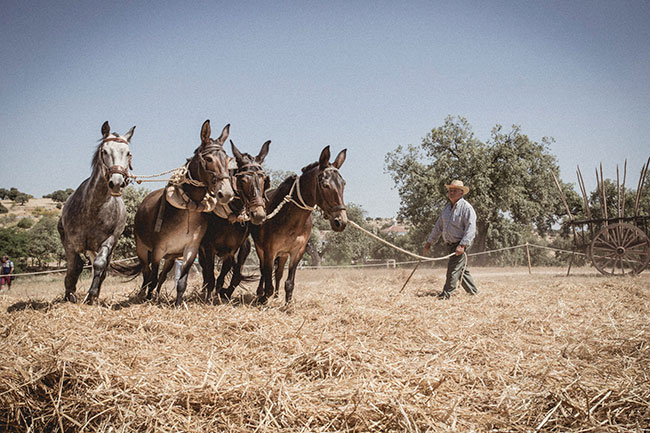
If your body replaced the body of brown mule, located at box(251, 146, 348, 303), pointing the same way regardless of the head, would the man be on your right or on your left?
on your left

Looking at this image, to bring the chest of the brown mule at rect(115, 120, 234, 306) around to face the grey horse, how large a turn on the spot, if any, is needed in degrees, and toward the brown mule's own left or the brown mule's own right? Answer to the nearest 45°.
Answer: approximately 135° to the brown mule's own right

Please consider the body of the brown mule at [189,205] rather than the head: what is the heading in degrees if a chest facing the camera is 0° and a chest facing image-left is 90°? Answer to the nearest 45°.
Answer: approximately 315°

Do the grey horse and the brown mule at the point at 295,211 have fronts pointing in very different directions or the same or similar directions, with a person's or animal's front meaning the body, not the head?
same or similar directions

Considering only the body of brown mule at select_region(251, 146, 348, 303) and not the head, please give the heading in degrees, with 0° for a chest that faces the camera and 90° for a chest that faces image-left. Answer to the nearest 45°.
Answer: approximately 315°

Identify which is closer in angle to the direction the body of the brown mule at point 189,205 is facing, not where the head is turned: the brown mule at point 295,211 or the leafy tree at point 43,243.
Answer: the brown mule

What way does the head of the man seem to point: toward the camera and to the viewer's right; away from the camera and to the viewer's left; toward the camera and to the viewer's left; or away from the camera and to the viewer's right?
toward the camera and to the viewer's left

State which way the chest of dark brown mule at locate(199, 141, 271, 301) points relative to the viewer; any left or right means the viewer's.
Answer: facing the viewer and to the right of the viewer

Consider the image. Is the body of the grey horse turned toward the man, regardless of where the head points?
no

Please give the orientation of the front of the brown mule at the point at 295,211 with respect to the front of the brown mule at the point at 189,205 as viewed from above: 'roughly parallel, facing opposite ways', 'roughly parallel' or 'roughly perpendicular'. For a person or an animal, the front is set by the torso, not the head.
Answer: roughly parallel

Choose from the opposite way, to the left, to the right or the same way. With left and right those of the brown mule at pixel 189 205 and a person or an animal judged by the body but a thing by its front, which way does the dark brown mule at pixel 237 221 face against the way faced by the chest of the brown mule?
the same way

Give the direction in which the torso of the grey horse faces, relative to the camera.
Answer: toward the camera

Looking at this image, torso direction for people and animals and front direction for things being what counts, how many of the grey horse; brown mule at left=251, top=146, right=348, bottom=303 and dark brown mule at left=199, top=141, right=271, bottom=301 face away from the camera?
0

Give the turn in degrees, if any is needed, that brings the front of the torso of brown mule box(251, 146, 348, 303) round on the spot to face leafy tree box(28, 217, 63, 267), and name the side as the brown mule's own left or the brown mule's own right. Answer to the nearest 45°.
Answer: approximately 180°

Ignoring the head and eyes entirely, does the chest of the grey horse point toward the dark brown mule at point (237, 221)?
no

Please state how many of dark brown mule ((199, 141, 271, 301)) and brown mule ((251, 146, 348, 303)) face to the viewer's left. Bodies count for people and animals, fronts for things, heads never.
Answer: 0

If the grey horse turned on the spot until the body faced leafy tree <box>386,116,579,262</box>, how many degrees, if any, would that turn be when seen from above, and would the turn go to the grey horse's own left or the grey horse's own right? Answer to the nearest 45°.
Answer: approximately 135° to the grey horse's own left

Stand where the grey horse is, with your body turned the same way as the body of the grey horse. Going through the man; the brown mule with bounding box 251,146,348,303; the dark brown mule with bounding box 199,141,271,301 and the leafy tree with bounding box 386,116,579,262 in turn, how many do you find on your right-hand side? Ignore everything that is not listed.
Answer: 0

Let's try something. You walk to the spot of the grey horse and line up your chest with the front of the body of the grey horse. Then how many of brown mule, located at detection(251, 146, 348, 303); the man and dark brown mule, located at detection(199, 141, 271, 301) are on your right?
0
